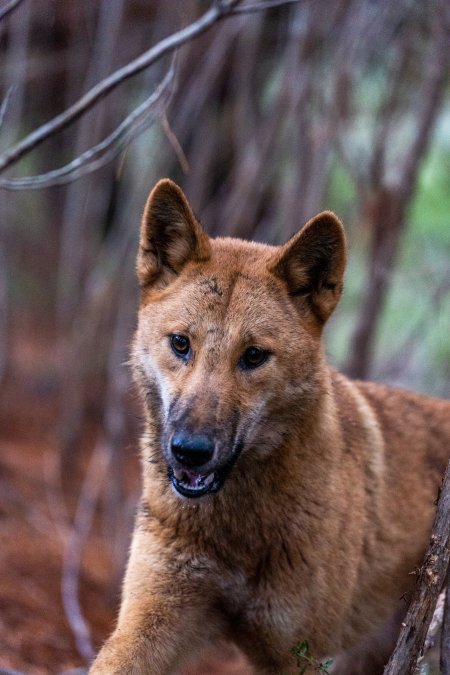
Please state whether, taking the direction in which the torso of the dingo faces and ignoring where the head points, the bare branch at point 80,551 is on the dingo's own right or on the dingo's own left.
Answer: on the dingo's own right

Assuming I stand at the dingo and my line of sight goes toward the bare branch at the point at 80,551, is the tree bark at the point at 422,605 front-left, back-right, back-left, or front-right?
back-right

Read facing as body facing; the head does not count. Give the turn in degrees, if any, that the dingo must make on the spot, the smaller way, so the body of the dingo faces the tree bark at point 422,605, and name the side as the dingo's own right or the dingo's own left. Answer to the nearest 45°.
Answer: approximately 90° to the dingo's own left

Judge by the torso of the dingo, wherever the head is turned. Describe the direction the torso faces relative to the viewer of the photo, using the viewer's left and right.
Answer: facing the viewer and to the left of the viewer
